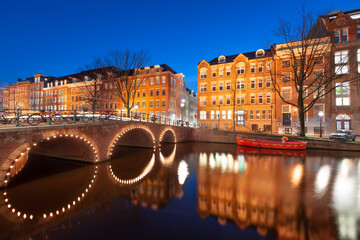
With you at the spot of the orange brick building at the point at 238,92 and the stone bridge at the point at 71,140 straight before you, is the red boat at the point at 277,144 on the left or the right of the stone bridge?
left

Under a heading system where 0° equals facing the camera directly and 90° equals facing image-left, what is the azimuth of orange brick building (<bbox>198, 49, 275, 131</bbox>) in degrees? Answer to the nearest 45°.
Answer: approximately 45°

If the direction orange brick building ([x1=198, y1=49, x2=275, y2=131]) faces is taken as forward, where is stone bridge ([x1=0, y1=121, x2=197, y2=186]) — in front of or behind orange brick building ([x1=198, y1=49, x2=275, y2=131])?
in front

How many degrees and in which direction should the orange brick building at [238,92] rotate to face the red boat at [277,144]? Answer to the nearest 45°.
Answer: approximately 45° to its left
